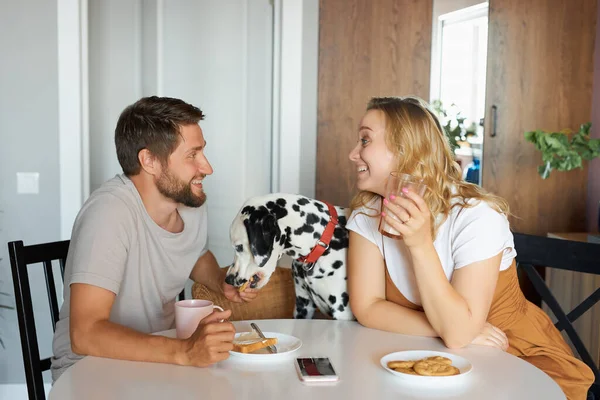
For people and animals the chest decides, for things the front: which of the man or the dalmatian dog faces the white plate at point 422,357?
the man

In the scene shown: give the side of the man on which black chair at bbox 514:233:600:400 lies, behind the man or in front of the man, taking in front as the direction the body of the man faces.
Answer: in front

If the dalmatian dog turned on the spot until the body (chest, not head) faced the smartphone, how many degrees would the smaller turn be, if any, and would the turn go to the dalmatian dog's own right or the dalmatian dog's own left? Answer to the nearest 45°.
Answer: approximately 90° to the dalmatian dog's own left

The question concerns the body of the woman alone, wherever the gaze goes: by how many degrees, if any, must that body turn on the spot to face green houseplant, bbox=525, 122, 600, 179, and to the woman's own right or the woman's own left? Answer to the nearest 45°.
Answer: approximately 135° to the woman's own right

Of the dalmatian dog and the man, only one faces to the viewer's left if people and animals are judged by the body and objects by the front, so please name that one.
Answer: the dalmatian dog

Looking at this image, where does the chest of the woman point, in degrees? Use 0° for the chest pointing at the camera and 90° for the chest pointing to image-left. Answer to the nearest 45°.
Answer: approximately 45°

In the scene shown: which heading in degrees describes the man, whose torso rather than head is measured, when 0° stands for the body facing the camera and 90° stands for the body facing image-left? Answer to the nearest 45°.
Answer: approximately 315°

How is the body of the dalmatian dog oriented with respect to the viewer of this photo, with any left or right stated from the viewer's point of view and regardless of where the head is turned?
facing to the left of the viewer

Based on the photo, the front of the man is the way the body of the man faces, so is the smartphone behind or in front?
in front

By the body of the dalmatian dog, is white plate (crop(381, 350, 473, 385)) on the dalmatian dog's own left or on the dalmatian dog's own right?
on the dalmatian dog's own left

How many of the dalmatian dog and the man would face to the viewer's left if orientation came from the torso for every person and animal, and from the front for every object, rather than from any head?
1

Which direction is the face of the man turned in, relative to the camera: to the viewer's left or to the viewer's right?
to the viewer's right

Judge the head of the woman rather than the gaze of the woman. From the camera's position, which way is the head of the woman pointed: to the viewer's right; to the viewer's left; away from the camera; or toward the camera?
to the viewer's left

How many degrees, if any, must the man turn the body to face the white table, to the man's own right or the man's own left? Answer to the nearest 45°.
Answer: approximately 45° to the man's own right
